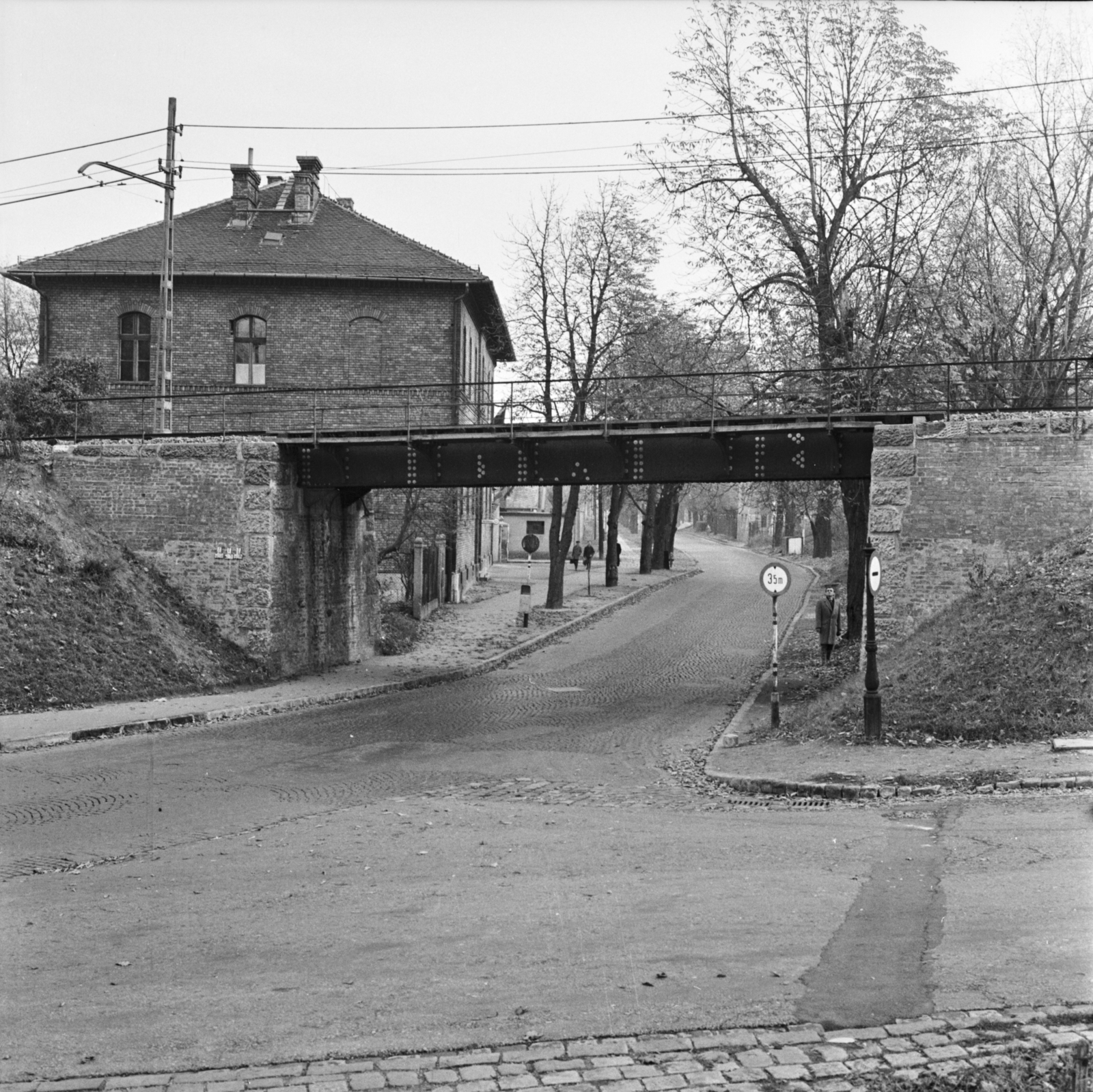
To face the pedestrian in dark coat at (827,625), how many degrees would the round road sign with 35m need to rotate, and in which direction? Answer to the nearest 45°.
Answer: approximately 180°

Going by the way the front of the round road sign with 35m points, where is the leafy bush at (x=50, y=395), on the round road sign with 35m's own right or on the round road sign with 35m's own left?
on the round road sign with 35m's own right

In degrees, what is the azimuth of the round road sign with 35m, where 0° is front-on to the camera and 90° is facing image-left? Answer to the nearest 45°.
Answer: approximately 0°

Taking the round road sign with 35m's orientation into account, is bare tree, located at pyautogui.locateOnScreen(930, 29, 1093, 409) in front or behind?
behind

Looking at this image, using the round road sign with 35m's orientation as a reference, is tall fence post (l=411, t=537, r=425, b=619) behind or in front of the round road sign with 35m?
behind

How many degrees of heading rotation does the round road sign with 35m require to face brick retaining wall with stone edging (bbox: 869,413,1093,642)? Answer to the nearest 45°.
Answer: approximately 90° to its left
